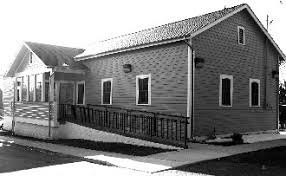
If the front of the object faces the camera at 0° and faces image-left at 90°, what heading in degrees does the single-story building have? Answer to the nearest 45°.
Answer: approximately 45°
